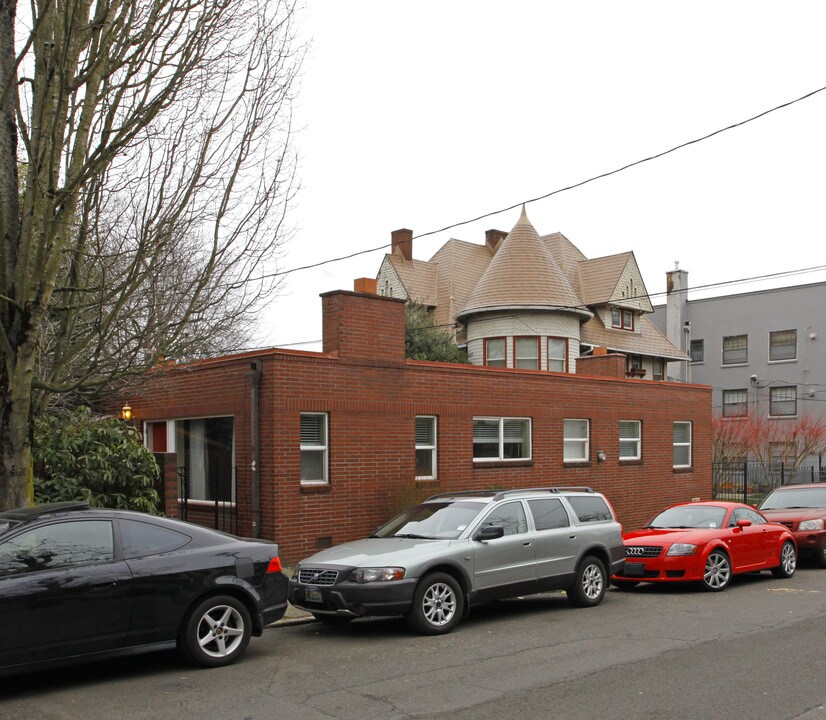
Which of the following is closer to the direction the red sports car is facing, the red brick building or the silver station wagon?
the silver station wagon

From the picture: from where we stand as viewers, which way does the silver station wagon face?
facing the viewer and to the left of the viewer

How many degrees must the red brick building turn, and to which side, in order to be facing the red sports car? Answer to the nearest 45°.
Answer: approximately 90° to its left

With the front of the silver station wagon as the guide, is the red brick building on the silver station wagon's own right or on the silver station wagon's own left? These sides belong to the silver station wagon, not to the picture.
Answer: on the silver station wagon's own right

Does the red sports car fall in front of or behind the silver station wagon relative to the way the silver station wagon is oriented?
behind

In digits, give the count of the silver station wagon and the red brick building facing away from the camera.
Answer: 0
